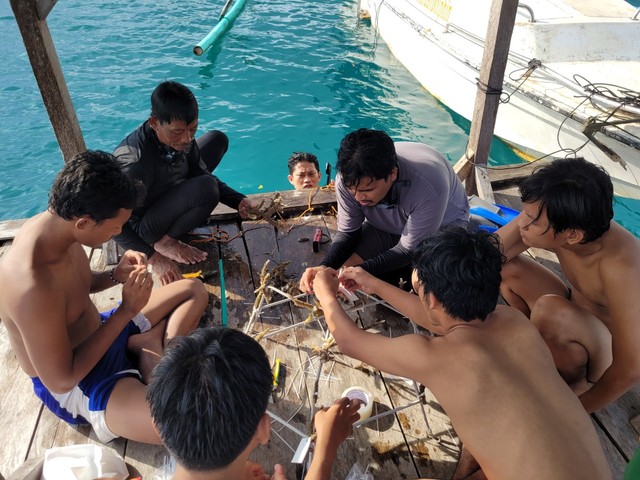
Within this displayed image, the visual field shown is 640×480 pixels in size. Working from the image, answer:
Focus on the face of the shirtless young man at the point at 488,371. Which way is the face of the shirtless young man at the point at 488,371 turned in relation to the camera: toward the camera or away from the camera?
away from the camera

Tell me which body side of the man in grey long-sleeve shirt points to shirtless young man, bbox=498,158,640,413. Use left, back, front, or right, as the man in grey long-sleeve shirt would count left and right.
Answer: left

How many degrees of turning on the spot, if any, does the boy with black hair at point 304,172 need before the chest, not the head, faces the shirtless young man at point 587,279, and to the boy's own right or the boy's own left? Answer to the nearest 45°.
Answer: approximately 45° to the boy's own left

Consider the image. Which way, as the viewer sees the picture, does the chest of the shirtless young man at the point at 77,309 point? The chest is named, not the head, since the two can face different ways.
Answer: to the viewer's right

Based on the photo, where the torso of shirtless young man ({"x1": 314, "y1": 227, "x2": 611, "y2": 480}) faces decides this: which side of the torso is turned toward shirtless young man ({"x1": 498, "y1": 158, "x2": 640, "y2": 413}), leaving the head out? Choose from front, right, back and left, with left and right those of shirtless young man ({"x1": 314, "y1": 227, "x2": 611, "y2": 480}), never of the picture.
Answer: right

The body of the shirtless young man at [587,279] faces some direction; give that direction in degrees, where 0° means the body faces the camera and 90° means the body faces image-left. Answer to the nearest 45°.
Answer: approximately 90°

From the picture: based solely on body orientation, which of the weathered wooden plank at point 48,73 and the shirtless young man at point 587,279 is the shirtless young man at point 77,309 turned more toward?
the shirtless young man

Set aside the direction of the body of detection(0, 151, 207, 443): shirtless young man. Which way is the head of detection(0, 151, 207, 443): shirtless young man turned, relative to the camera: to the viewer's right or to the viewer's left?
to the viewer's right

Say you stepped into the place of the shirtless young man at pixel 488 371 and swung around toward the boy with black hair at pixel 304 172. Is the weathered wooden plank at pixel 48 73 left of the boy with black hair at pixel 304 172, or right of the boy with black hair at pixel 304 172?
left

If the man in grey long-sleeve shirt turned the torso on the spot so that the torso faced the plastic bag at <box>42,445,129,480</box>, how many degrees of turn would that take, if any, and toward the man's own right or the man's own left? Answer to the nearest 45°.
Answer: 0° — they already face it

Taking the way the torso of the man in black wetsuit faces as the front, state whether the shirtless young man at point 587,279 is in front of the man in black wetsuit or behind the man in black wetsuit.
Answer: in front

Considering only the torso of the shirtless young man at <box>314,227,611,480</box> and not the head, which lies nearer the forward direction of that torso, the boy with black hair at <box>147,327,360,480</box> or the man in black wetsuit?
the man in black wetsuit
